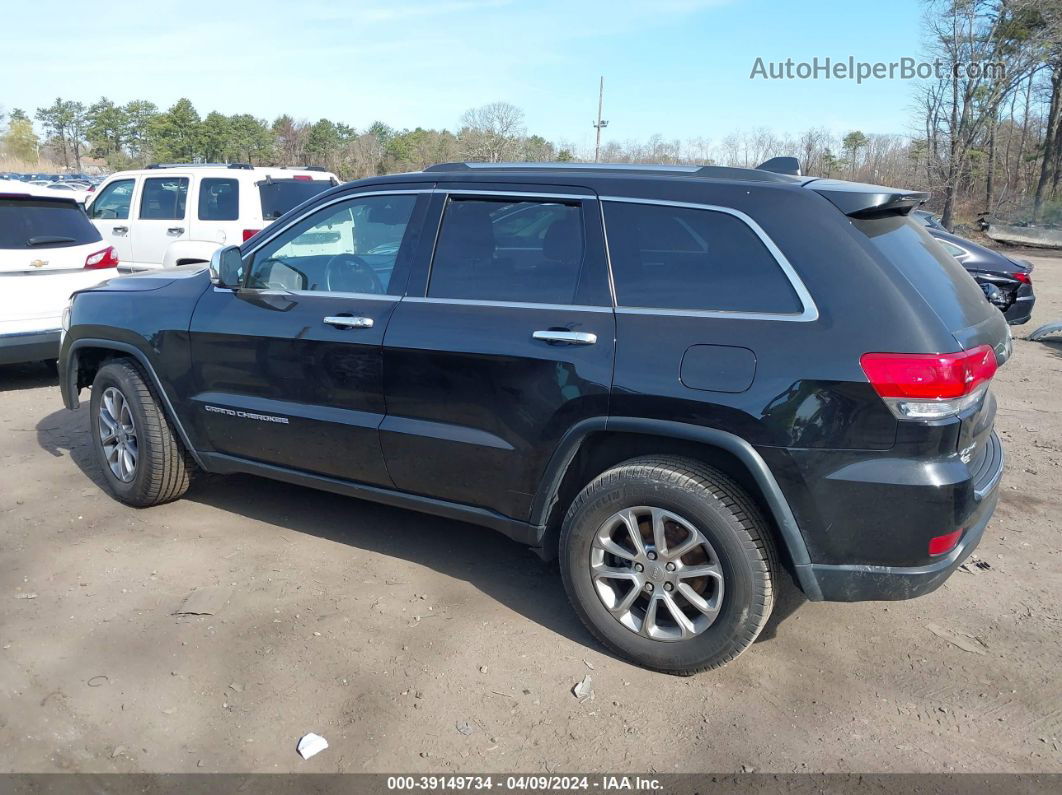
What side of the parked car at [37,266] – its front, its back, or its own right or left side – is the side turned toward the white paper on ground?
back

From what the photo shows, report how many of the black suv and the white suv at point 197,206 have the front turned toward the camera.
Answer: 0

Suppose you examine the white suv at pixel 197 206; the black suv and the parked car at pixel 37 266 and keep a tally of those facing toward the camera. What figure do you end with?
0

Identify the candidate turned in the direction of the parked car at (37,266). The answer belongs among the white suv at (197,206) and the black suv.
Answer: the black suv

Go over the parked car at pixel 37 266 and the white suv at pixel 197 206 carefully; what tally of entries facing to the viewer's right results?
0

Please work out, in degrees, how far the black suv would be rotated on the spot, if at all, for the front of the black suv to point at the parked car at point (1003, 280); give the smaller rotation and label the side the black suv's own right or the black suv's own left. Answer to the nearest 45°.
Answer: approximately 90° to the black suv's own right

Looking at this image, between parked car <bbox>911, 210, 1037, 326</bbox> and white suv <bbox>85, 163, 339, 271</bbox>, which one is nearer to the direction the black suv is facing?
the white suv

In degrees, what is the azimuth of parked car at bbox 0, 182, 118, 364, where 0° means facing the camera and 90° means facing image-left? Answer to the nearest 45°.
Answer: approximately 180°

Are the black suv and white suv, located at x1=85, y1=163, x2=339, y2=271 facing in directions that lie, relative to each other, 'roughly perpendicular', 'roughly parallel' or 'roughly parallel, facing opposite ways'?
roughly parallel

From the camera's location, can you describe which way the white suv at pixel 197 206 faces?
facing away from the viewer and to the left of the viewer

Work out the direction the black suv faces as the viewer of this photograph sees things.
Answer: facing away from the viewer and to the left of the viewer

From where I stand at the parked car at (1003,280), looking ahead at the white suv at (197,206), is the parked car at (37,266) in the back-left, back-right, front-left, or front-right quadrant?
front-left

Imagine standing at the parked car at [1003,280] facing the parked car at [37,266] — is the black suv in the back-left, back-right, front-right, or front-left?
front-left

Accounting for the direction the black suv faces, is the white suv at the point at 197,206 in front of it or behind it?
in front

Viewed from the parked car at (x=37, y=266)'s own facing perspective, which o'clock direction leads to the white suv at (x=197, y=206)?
The white suv is roughly at 1 o'clock from the parked car.
